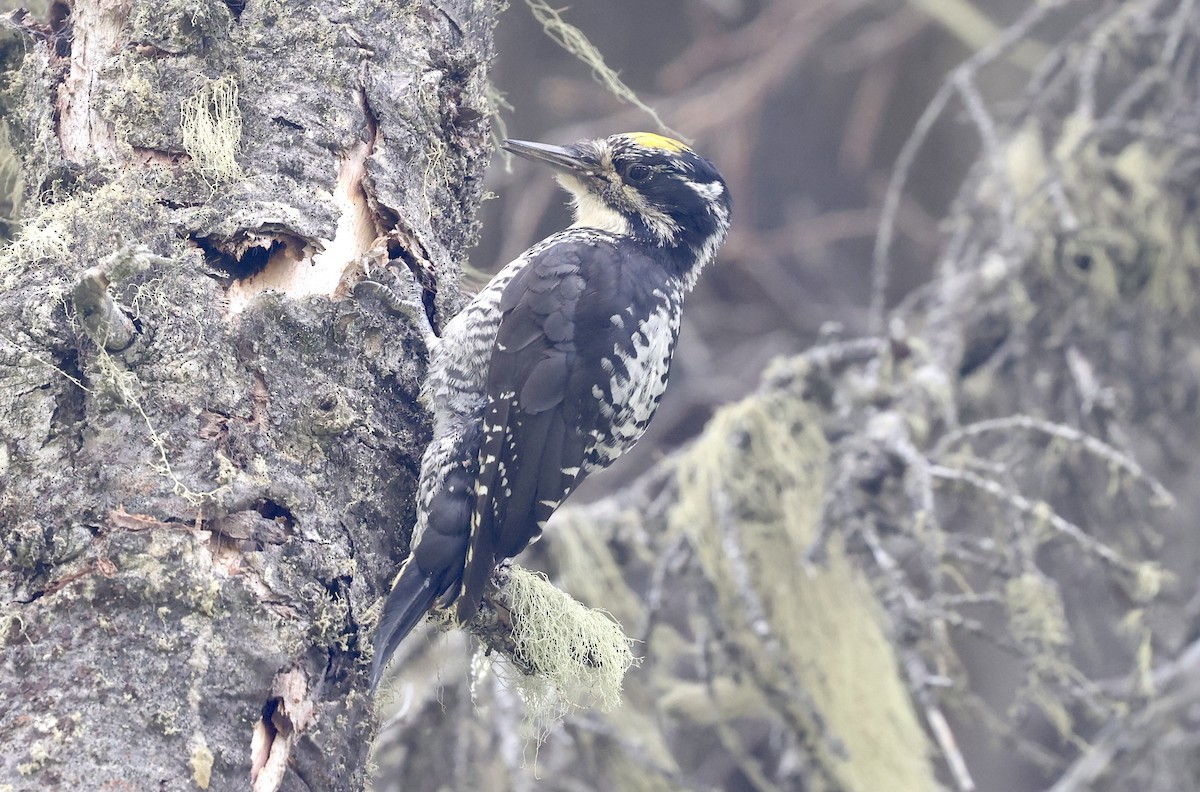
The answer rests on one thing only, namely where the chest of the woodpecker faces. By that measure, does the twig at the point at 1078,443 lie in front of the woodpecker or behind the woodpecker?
behind

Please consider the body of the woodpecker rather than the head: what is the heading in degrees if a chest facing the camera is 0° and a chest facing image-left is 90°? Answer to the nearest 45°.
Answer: approximately 90°

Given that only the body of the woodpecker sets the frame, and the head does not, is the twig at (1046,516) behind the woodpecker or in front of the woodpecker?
behind
